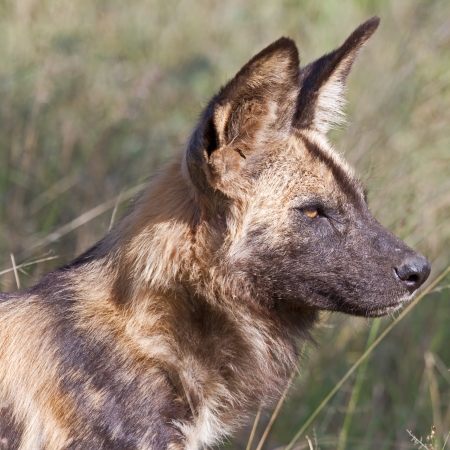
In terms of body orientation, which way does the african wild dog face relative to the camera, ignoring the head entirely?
to the viewer's right

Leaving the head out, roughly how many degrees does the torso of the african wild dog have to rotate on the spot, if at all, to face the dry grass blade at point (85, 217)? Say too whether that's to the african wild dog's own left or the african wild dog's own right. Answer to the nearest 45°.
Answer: approximately 135° to the african wild dog's own left
